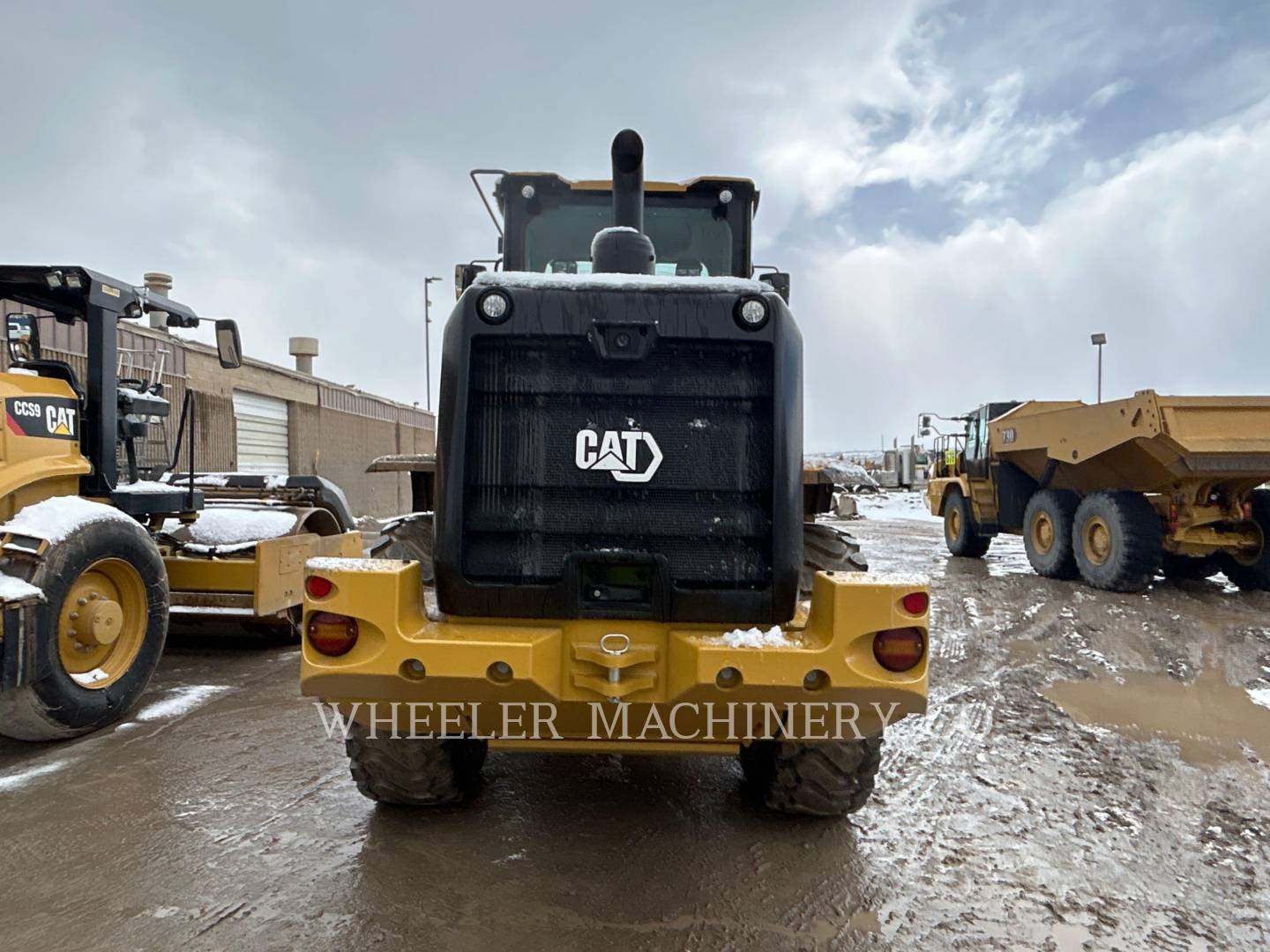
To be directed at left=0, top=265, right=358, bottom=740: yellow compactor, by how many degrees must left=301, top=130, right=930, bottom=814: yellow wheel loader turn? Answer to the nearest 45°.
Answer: approximately 45° to its left

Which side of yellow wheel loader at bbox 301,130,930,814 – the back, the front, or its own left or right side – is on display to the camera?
back

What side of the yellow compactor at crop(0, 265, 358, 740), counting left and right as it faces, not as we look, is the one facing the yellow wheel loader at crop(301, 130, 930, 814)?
right

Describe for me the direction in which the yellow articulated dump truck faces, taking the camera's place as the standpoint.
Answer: facing away from the viewer and to the left of the viewer

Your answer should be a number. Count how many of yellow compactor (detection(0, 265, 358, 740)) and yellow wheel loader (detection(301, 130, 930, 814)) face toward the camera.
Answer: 0

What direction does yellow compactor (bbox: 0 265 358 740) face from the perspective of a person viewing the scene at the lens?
facing away from the viewer and to the right of the viewer

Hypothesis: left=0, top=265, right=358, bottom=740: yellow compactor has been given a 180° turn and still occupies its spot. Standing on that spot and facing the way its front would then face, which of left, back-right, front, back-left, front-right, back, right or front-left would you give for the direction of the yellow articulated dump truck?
back-left
